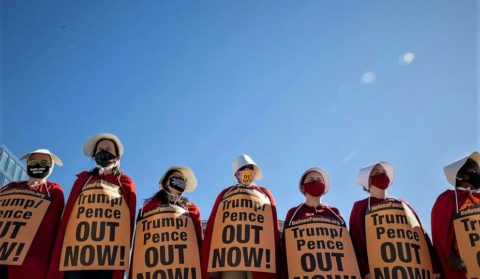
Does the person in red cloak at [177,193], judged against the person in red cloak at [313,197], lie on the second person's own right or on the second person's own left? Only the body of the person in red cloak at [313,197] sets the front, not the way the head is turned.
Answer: on the second person's own right

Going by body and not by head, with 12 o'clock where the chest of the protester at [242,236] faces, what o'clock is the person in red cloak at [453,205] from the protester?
The person in red cloak is roughly at 9 o'clock from the protester.

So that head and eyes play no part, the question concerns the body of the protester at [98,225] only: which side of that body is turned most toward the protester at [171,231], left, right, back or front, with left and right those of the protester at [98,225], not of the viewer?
left

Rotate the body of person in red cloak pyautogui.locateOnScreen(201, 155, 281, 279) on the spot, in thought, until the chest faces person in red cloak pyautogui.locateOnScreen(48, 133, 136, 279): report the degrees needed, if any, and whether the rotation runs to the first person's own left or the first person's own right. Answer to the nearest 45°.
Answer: approximately 90° to the first person's own right

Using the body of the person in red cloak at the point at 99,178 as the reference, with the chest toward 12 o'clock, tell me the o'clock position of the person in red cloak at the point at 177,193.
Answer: the person in red cloak at the point at 177,193 is roughly at 9 o'clock from the person in red cloak at the point at 99,178.

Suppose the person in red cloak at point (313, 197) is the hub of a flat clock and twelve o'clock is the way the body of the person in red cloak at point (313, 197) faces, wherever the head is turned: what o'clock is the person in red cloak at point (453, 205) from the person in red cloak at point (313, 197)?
the person in red cloak at point (453, 205) is roughly at 9 o'clock from the person in red cloak at point (313, 197).

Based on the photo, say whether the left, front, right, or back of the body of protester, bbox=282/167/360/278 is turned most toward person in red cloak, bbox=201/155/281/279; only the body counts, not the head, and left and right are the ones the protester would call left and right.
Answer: right

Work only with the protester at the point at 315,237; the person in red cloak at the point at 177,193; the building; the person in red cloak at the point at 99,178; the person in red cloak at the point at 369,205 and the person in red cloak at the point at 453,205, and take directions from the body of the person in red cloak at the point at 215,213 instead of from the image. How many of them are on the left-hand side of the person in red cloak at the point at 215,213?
3

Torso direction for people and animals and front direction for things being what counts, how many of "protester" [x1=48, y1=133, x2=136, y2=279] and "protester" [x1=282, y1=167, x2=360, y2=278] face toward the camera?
2

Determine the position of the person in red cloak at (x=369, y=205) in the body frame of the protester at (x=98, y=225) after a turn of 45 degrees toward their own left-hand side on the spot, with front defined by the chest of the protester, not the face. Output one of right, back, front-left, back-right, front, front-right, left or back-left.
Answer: front-left

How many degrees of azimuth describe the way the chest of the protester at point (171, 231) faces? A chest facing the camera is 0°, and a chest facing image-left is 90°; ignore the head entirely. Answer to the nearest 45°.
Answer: approximately 0°
